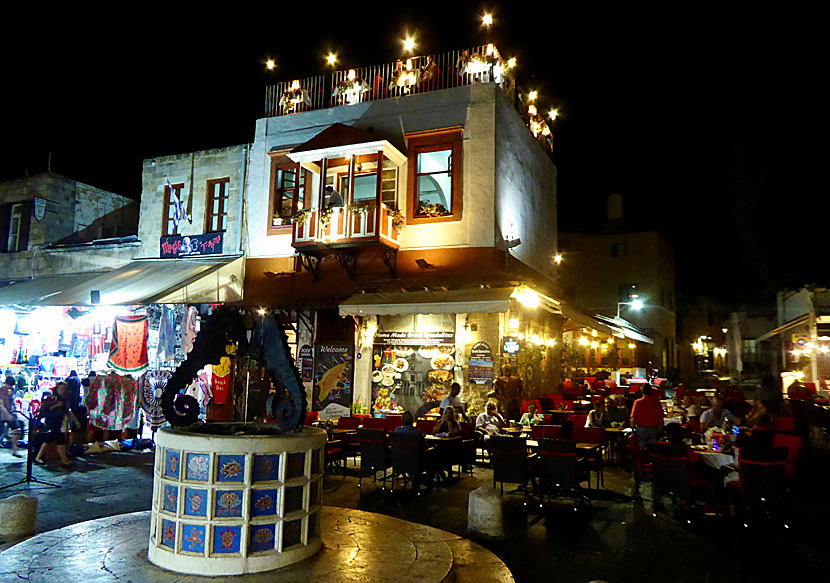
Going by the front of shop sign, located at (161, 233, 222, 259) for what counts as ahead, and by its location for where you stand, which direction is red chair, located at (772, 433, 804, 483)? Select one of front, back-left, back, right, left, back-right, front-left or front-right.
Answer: front-left

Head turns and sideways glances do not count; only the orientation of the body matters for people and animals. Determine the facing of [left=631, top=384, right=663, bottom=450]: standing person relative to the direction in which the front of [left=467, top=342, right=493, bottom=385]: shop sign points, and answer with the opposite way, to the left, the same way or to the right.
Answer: the opposite way

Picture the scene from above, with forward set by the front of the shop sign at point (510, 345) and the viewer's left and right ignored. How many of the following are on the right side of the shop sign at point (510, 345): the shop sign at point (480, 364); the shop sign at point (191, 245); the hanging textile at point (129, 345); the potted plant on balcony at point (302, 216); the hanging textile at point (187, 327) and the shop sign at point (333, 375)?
6

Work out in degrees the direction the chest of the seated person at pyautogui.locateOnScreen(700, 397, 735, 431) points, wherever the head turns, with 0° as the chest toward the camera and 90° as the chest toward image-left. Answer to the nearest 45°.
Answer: approximately 0°

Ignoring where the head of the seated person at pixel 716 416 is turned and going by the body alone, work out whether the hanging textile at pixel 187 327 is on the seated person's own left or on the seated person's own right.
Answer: on the seated person's own right

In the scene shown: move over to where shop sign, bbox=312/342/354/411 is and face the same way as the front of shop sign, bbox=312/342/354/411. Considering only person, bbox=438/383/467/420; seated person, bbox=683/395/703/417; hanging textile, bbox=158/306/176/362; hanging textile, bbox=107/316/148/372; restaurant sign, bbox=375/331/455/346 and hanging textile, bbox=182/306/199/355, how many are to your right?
3

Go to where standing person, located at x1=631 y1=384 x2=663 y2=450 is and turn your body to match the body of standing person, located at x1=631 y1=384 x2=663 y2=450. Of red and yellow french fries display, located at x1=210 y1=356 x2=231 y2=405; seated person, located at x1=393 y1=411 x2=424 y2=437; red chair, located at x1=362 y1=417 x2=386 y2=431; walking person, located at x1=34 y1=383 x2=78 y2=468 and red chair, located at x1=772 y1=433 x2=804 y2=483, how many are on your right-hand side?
1

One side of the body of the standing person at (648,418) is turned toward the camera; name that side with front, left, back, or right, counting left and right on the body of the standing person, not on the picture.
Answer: back

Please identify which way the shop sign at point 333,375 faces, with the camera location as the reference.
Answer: facing the viewer

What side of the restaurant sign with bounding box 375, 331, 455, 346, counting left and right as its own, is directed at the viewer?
front

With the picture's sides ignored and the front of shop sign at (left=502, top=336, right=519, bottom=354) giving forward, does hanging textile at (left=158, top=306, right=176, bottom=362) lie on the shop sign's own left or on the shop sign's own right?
on the shop sign's own right

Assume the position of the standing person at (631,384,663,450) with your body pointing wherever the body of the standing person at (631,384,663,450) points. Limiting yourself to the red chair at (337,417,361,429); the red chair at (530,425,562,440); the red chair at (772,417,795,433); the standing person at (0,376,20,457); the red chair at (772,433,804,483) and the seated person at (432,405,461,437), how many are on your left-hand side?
4

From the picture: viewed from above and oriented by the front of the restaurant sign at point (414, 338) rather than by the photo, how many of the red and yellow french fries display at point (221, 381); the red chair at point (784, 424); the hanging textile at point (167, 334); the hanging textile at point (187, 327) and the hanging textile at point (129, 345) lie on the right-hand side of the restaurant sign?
4

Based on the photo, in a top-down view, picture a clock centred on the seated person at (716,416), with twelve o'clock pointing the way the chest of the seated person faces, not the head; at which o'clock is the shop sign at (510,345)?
The shop sign is roughly at 4 o'clock from the seated person.

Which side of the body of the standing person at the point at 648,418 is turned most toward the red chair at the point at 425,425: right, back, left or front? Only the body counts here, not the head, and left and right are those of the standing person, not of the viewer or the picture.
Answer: left

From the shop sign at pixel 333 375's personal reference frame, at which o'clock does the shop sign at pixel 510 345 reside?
the shop sign at pixel 510 345 is roughly at 10 o'clock from the shop sign at pixel 333 375.

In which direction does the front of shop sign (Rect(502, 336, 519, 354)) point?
toward the camera
